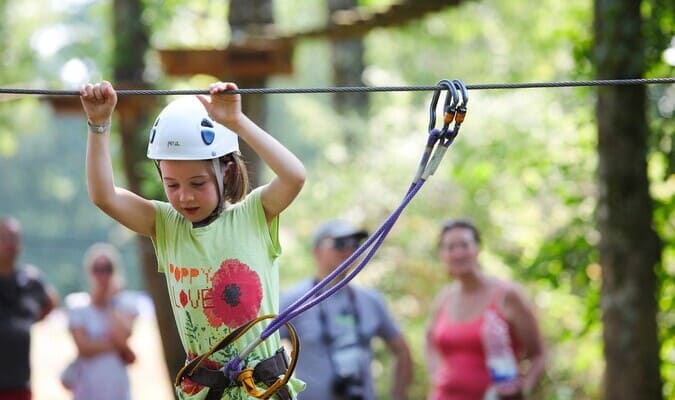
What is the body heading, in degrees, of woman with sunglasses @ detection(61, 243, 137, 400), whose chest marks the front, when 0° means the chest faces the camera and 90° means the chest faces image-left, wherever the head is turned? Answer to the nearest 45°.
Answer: approximately 0°

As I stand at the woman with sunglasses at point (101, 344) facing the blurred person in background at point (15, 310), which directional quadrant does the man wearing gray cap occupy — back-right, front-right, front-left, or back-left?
back-left

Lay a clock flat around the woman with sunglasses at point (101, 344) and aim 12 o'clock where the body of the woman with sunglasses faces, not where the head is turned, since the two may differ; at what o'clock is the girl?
The girl is roughly at 12 o'clock from the woman with sunglasses.

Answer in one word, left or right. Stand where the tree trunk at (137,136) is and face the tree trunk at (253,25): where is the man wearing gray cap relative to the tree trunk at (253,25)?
right

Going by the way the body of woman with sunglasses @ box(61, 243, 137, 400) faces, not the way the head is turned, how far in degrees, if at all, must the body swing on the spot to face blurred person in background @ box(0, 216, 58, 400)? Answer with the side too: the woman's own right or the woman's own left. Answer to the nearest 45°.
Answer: approximately 90° to the woman's own right

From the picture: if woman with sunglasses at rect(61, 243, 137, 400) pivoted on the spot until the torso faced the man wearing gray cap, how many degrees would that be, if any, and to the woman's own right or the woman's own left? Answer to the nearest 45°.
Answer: approximately 45° to the woman's own left

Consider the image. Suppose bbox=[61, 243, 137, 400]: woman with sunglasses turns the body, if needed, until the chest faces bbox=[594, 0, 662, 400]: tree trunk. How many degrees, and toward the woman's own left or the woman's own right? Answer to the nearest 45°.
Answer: approximately 45° to the woman's own left

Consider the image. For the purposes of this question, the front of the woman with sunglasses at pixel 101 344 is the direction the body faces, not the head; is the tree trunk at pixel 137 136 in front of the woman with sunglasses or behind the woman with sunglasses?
behind
